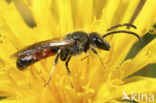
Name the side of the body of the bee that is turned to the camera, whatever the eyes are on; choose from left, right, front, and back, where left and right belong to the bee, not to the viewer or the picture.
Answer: right
